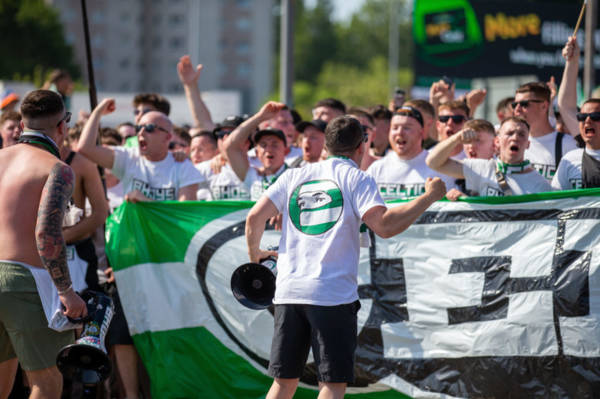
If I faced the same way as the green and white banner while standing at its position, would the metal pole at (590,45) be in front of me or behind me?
behind

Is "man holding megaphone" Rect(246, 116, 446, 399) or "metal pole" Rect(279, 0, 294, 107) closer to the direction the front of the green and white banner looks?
the man holding megaphone

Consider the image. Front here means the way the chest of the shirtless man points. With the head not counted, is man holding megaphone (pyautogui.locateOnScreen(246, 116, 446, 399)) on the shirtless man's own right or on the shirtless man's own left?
on the shirtless man's own right

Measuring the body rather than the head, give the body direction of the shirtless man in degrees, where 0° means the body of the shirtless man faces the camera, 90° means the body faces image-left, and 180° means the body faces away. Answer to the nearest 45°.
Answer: approximately 225°

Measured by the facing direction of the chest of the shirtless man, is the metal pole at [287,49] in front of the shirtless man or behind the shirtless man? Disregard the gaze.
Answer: in front

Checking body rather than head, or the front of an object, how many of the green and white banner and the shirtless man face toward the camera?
1

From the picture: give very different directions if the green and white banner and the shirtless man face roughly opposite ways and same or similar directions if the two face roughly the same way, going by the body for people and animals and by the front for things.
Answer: very different directions

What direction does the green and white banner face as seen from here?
toward the camera

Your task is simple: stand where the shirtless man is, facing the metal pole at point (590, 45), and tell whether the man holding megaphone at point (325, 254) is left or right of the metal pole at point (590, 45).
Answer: right

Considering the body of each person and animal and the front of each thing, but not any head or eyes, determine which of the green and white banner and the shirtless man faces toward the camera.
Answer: the green and white banner

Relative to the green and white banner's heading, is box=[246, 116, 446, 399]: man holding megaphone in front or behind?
in front

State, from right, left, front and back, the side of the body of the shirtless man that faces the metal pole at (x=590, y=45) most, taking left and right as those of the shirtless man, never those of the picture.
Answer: front

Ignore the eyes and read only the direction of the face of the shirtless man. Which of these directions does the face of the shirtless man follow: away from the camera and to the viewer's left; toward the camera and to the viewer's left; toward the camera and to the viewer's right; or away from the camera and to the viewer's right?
away from the camera and to the viewer's right
